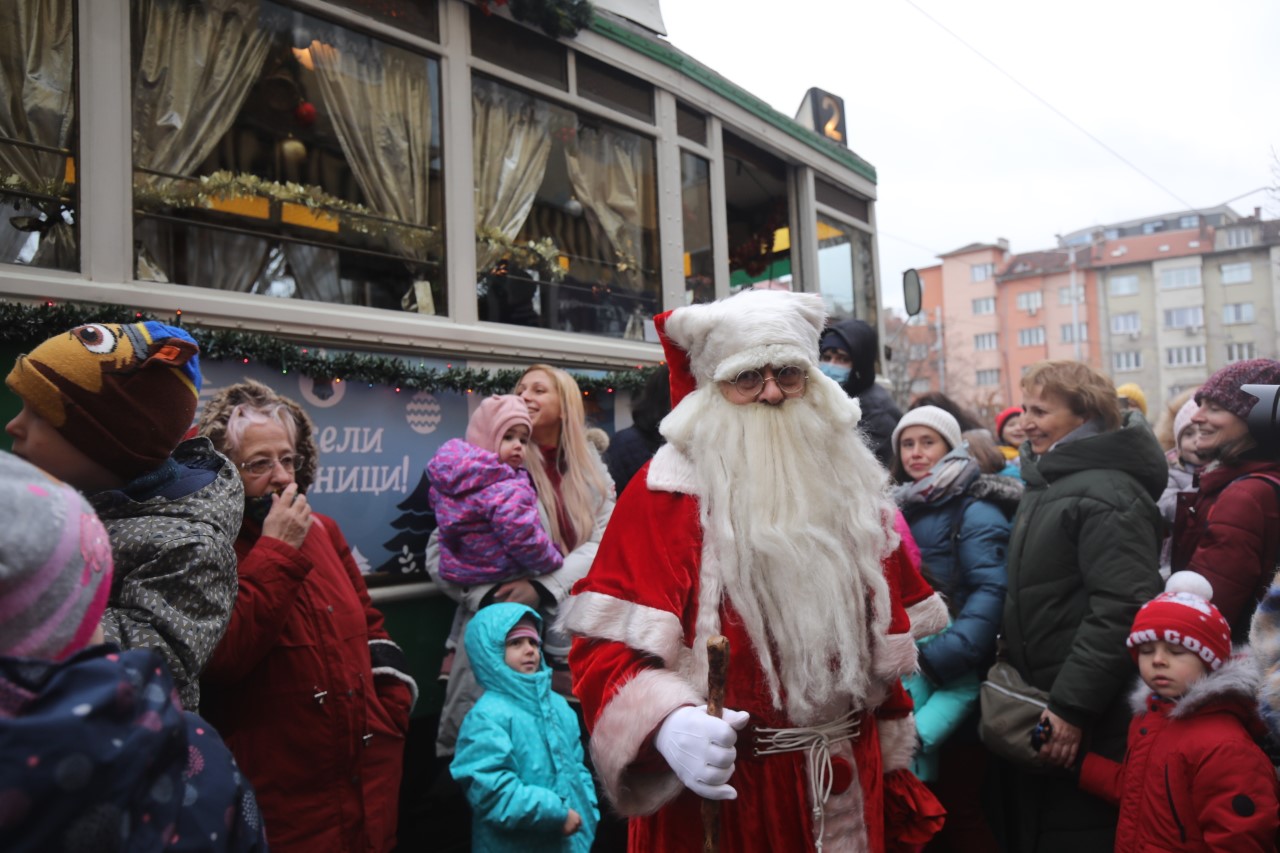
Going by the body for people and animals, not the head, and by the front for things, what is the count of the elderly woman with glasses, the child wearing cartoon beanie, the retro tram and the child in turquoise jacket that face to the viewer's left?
1

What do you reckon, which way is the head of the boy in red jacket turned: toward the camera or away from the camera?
toward the camera

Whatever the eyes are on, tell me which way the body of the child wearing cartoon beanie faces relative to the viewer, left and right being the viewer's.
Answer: facing to the left of the viewer

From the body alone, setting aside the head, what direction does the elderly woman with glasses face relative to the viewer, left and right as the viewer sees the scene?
facing the viewer and to the right of the viewer

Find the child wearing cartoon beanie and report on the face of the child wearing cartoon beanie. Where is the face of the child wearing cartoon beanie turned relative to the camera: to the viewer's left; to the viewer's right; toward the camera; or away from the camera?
to the viewer's left

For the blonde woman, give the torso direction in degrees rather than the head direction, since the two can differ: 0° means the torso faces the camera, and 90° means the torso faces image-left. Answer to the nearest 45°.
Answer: approximately 45°

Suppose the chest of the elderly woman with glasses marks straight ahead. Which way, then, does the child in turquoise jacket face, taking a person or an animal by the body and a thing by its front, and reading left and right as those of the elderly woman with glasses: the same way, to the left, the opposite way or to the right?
the same way

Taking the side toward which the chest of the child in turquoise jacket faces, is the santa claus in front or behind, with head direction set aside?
in front

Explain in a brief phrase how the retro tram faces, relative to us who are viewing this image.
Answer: facing away from the viewer and to the right of the viewer

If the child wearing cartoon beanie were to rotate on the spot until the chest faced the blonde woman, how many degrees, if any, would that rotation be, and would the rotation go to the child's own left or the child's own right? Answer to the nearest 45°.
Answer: approximately 135° to the child's own right

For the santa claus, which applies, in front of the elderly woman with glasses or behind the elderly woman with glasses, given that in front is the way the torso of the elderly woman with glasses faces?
in front

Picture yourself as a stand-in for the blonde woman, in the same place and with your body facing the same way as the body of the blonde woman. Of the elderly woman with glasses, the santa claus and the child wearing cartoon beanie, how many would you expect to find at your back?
0

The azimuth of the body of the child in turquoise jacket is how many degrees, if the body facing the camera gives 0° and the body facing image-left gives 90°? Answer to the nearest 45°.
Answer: approximately 315°

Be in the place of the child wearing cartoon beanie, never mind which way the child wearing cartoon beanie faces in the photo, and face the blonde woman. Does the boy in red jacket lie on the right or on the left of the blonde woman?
right

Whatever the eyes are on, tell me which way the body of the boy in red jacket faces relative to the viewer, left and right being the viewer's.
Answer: facing the viewer and to the left of the viewer

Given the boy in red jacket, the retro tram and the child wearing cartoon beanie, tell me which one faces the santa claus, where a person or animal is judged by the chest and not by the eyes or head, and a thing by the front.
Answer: the boy in red jacket

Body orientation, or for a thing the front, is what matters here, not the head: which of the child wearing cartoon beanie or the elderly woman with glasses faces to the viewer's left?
the child wearing cartoon beanie

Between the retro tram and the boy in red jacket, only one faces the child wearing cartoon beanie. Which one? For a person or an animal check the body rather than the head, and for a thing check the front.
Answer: the boy in red jacket

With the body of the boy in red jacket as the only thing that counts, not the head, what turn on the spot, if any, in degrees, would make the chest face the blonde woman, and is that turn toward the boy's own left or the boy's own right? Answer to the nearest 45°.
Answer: approximately 45° to the boy's own right
